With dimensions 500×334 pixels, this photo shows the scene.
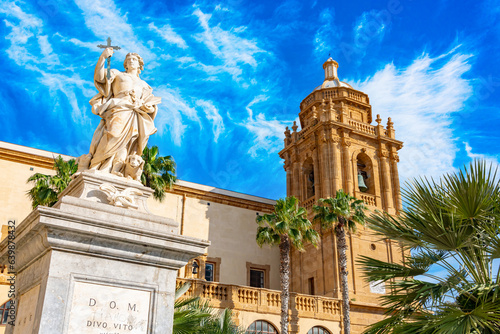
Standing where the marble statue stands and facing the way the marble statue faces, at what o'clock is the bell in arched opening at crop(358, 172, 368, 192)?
The bell in arched opening is roughly at 7 o'clock from the marble statue.

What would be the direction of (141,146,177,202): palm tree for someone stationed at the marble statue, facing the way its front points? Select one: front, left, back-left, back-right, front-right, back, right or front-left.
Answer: back

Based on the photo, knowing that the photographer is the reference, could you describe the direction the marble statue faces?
facing the viewer

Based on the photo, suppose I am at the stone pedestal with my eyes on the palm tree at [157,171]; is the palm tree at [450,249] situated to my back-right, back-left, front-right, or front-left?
front-right

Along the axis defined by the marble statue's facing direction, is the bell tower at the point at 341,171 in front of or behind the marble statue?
behind

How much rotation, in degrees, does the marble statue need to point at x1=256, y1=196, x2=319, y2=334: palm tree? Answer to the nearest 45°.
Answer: approximately 135° to its left

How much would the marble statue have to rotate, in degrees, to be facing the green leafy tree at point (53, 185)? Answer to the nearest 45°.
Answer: approximately 180°
